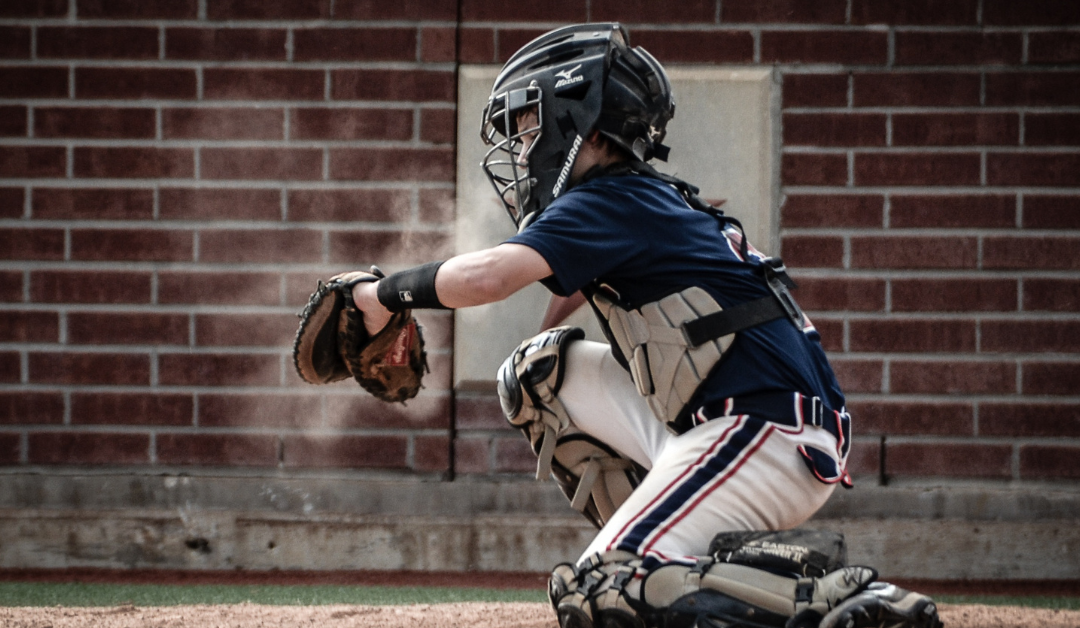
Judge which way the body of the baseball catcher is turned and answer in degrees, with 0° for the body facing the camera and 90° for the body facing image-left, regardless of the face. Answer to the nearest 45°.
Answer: approximately 90°
